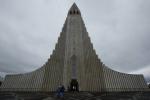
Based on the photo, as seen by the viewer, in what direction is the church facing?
toward the camera
